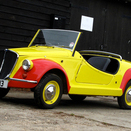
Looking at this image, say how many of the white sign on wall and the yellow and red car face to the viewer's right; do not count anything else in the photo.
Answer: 0

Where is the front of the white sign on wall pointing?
toward the camera

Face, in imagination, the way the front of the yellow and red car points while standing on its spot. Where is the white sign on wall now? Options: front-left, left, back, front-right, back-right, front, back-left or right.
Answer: back-right

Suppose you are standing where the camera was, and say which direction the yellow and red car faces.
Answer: facing the viewer and to the left of the viewer

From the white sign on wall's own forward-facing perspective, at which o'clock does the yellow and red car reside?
The yellow and red car is roughly at 12 o'clock from the white sign on wall.
